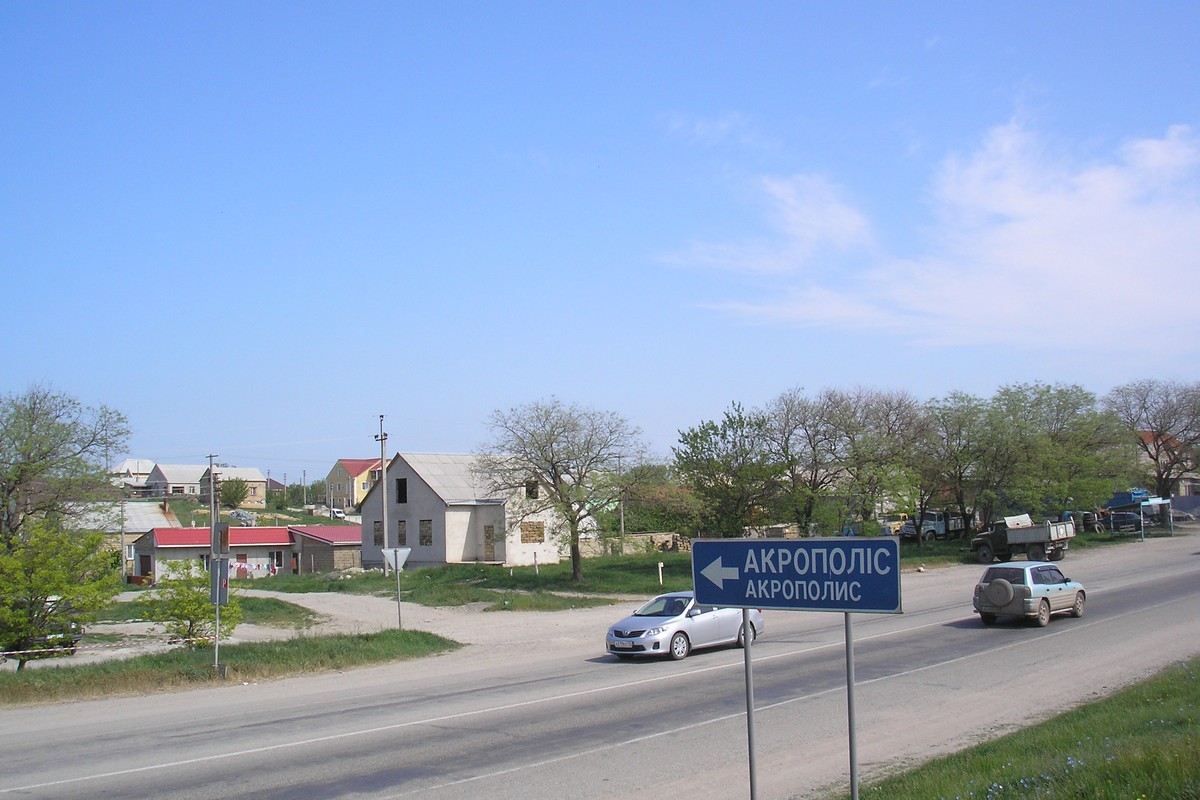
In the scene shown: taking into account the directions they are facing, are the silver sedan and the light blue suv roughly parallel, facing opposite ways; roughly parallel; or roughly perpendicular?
roughly parallel, facing opposite ways

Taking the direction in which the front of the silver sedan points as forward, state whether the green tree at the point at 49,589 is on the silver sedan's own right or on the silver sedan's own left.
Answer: on the silver sedan's own right

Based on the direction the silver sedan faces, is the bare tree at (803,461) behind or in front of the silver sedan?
behind

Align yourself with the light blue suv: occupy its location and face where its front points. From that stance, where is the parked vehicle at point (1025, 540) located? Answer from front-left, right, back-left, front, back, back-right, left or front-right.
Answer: front-left

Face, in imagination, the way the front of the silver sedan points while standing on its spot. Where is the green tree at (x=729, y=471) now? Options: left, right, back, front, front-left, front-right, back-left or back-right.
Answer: back-right

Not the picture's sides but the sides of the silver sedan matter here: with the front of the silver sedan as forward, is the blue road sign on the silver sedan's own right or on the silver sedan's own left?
on the silver sedan's own left

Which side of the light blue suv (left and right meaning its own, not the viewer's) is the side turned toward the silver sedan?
back

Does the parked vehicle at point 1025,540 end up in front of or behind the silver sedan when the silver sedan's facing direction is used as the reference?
behind

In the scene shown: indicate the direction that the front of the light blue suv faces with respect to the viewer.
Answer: facing away from the viewer and to the right of the viewer
